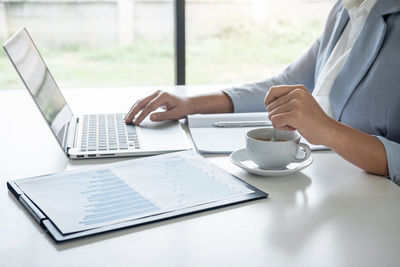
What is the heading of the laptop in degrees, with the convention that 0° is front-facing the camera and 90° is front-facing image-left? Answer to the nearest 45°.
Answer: approximately 270°

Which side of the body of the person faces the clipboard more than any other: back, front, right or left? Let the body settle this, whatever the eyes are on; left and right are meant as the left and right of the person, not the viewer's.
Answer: front

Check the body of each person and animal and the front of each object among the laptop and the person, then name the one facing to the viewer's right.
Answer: the laptop

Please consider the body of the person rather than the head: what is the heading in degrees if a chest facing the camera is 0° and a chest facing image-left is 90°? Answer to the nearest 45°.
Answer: approximately 45°

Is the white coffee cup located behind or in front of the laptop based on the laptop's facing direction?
in front

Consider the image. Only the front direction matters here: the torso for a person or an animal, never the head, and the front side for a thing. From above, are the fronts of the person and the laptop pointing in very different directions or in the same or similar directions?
very different directions

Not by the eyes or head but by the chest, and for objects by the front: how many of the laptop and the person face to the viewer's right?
1

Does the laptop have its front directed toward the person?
yes
